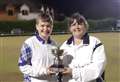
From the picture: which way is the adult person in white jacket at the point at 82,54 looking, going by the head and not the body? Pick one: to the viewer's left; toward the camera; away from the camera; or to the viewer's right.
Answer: toward the camera

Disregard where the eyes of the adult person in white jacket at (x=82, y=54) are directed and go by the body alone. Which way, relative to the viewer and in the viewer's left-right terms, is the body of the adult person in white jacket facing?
facing the viewer and to the left of the viewer
